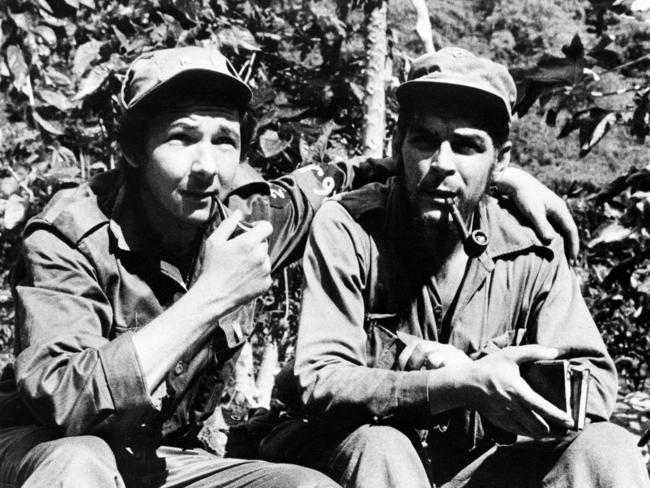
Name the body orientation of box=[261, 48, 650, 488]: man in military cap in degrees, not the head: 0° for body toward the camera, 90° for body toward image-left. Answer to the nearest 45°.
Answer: approximately 0°

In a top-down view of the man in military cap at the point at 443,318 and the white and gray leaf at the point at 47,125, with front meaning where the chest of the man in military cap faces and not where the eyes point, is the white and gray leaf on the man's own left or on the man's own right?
on the man's own right

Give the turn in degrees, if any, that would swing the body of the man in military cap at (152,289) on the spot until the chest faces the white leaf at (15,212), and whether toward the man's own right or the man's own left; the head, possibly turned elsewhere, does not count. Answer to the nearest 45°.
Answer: approximately 180°

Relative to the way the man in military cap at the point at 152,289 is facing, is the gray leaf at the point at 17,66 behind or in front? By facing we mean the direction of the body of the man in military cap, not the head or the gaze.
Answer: behind

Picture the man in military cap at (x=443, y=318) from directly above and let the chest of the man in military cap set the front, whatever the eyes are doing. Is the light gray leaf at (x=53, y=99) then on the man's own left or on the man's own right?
on the man's own right
